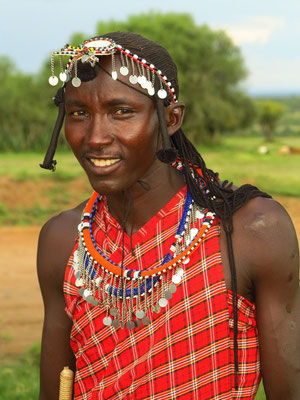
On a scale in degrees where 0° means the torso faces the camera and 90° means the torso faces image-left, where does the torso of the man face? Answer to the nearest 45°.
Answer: approximately 45°

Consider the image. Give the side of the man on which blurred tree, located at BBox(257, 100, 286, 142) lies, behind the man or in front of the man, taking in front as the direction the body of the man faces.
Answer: behind

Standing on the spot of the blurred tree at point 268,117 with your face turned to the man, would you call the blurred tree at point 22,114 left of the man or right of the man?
right

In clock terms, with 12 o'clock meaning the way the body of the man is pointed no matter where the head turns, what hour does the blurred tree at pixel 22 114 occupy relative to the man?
The blurred tree is roughly at 4 o'clock from the man.

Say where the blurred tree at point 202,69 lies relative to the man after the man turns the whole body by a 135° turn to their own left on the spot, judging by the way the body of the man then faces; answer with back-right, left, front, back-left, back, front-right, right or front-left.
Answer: left
